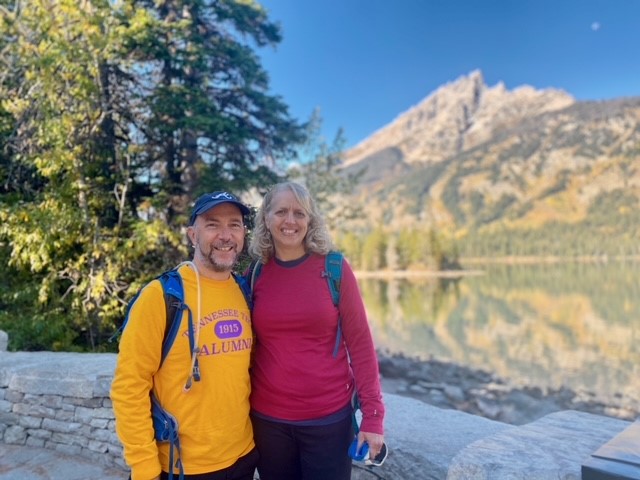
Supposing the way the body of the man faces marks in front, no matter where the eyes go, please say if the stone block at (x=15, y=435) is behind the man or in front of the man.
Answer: behind

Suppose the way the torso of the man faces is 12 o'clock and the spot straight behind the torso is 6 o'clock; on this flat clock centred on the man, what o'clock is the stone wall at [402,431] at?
The stone wall is roughly at 9 o'clock from the man.

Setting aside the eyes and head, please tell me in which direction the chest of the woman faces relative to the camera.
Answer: toward the camera

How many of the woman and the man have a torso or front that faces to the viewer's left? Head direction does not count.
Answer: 0

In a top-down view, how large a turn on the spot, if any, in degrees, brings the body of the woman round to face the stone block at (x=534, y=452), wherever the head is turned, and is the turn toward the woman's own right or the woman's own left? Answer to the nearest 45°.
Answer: approximately 90° to the woman's own left

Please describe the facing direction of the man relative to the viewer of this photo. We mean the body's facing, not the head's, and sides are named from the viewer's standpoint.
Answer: facing the viewer and to the right of the viewer

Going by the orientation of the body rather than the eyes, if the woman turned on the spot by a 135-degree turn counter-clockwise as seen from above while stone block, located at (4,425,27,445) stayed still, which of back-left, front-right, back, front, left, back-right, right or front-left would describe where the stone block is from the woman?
left

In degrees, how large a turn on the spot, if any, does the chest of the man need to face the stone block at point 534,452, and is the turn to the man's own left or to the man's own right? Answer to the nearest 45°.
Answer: approximately 45° to the man's own left
